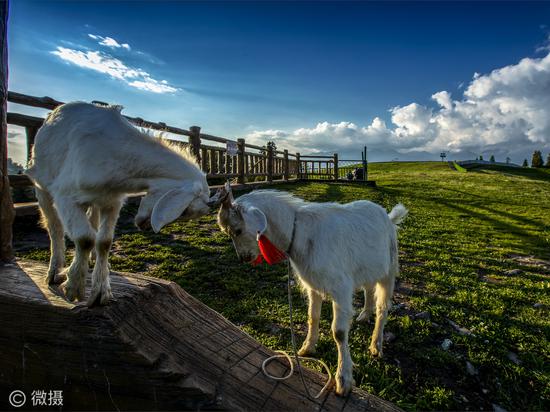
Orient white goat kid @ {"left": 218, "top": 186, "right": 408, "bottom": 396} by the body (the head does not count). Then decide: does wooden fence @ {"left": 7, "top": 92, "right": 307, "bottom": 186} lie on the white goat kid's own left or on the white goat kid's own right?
on the white goat kid's own right

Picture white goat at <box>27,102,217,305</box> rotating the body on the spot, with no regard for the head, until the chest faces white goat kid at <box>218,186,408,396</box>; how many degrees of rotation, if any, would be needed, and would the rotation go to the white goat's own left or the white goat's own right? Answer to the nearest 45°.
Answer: approximately 45° to the white goat's own left

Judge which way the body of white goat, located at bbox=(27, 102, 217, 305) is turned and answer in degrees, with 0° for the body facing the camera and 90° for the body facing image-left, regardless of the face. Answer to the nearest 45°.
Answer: approximately 315°

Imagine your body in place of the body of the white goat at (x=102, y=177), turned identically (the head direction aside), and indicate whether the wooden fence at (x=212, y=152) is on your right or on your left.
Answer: on your left

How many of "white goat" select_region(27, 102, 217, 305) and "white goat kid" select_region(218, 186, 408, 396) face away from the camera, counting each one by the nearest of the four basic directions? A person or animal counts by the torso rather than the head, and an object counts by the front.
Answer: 0

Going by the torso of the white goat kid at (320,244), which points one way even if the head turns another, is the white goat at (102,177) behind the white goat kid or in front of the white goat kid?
in front

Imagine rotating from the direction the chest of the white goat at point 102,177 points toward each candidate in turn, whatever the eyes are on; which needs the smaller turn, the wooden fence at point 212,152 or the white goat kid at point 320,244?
the white goat kid
